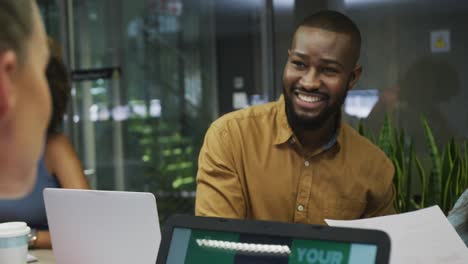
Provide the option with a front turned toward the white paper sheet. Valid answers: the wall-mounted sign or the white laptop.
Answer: the wall-mounted sign

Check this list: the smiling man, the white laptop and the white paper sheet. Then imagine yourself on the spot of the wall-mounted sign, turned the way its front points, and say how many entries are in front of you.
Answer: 3

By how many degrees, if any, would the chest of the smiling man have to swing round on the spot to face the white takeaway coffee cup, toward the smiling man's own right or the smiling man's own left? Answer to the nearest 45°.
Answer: approximately 45° to the smiling man's own right

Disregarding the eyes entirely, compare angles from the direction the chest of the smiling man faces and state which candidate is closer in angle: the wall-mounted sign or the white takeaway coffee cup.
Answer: the white takeaway coffee cup

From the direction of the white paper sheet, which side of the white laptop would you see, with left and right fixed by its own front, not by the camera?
right

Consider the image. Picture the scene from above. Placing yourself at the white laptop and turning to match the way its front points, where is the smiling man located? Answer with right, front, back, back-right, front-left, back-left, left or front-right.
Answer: front-right

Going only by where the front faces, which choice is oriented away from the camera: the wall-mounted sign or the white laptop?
the white laptop

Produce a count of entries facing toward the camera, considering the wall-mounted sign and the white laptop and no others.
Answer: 1

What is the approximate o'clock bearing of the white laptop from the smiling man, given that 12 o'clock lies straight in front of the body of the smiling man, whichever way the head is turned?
The white laptop is roughly at 1 o'clock from the smiling man.

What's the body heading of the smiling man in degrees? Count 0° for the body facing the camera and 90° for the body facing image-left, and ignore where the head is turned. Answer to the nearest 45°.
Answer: approximately 0°

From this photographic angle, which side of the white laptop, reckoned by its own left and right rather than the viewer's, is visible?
back

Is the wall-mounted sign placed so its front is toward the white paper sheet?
yes

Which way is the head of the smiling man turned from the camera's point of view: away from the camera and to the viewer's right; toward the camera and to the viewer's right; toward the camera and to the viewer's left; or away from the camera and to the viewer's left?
toward the camera and to the viewer's left

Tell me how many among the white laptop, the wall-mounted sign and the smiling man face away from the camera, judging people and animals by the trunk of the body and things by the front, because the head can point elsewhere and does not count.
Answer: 1

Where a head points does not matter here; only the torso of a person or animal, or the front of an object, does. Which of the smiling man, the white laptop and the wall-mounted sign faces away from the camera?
the white laptop
